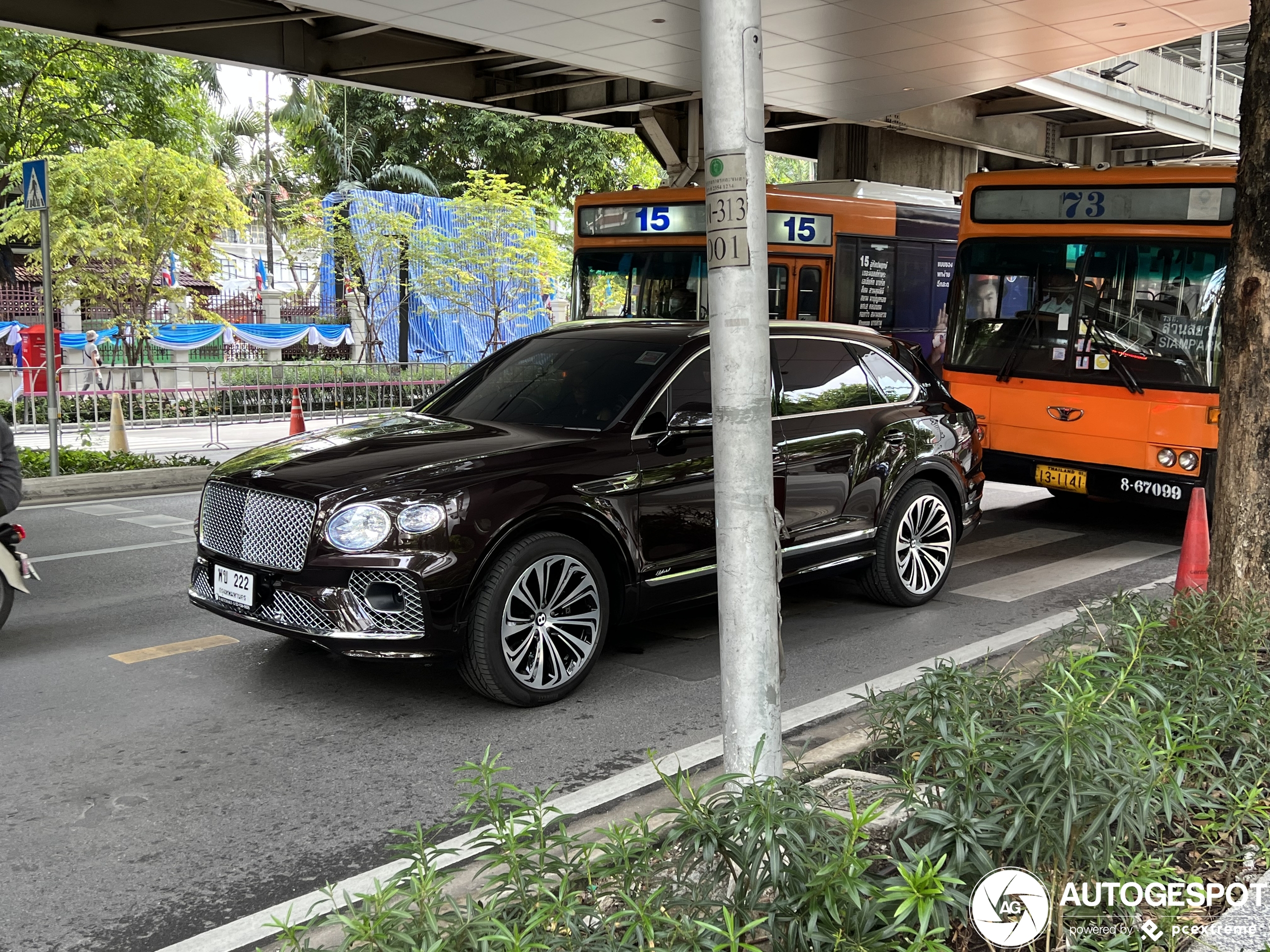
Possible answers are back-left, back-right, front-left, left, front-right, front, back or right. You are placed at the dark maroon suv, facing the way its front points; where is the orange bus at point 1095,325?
back

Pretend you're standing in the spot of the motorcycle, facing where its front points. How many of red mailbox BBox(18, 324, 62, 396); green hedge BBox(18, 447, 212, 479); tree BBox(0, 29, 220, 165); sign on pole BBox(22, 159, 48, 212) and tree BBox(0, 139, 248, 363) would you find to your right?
5

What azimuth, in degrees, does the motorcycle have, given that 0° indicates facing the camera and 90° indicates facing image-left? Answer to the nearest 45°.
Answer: approximately 90°

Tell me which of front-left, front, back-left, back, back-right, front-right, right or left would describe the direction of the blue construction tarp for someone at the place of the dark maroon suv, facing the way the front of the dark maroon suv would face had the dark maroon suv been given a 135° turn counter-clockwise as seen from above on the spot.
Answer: left

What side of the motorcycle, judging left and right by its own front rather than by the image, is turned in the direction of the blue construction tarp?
right

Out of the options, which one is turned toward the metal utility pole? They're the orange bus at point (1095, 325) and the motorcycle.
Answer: the orange bus

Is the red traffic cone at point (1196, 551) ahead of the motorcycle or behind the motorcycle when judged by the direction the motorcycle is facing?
behind

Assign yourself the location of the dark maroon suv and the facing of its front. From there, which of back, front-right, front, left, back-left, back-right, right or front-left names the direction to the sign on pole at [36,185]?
right

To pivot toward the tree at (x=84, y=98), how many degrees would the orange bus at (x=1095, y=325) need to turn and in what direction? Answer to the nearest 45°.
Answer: approximately 135° to its right

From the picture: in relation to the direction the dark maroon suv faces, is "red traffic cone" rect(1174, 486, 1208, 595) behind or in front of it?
behind

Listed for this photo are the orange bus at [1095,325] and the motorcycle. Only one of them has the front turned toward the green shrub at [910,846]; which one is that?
the orange bus

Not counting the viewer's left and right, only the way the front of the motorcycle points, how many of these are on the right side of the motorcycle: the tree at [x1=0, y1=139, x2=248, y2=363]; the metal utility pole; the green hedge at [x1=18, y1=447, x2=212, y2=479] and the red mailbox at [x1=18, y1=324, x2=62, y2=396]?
3

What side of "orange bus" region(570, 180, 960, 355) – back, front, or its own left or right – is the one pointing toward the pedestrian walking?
right

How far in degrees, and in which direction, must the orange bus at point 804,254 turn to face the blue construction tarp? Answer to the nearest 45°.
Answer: approximately 90° to its right

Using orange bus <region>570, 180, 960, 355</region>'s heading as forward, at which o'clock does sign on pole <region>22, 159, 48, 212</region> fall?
The sign on pole is roughly at 1 o'clock from the orange bus.

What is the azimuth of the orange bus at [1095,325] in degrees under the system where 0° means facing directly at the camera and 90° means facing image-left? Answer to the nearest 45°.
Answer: approximately 0°

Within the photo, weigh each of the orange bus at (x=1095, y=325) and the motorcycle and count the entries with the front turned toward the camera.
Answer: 1
